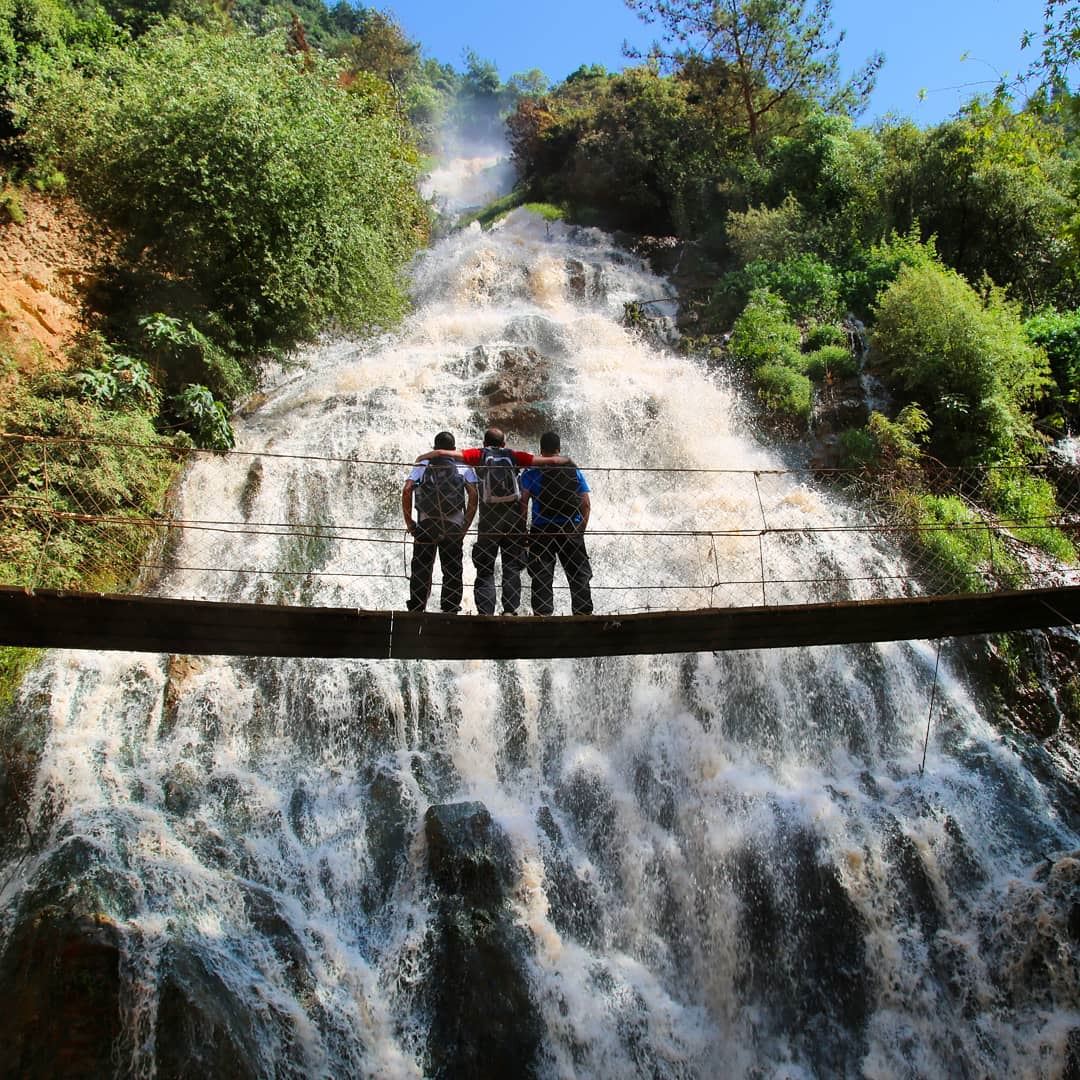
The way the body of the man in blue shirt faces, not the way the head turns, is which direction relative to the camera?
away from the camera

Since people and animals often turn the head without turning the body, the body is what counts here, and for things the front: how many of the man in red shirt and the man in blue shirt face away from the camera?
2

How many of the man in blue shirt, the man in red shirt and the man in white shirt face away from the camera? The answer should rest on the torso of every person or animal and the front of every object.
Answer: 3

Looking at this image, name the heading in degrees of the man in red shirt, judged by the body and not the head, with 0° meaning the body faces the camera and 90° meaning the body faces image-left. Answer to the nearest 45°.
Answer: approximately 180°

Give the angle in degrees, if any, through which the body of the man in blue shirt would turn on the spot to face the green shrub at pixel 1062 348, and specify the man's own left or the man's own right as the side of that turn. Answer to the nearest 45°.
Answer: approximately 45° to the man's own right

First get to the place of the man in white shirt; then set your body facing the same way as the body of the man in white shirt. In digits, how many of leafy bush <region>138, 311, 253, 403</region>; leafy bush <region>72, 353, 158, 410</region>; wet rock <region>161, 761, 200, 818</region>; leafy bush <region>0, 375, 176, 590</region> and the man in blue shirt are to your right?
1

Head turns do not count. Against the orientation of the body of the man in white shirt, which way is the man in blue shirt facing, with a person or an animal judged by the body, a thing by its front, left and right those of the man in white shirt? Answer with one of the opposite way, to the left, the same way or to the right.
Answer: the same way

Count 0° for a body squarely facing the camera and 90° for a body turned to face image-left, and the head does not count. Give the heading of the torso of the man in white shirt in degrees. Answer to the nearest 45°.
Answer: approximately 180°

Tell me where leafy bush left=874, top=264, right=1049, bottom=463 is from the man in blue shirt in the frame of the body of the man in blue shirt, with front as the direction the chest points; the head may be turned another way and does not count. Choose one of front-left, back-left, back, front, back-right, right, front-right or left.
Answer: front-right

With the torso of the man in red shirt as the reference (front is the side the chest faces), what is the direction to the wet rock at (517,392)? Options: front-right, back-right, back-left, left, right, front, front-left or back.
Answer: front
